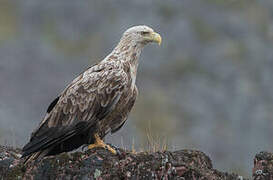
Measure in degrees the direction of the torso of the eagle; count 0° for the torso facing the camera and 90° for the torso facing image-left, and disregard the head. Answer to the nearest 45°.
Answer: approximately 270°
